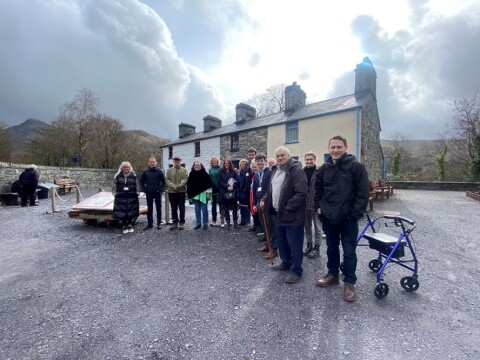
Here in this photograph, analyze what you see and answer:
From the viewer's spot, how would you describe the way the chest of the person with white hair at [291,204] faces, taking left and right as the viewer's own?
facing the viewer and to the left of the viewer

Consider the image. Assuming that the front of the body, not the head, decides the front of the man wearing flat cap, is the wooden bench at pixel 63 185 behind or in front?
behind

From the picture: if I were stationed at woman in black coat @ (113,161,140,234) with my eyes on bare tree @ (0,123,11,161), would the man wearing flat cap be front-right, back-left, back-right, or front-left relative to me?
back-right

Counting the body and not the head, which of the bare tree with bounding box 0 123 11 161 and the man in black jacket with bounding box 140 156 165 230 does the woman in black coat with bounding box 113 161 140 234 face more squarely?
the man in black jacket

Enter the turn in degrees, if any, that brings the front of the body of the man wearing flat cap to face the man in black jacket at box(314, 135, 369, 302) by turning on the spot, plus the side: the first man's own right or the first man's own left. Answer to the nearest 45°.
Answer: approximately 45° to the first man's own left

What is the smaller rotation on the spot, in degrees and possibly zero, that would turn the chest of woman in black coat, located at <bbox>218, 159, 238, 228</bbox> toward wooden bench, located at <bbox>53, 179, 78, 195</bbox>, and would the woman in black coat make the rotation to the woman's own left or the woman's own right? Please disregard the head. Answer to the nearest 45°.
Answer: approximately 135° to the woman's own right
